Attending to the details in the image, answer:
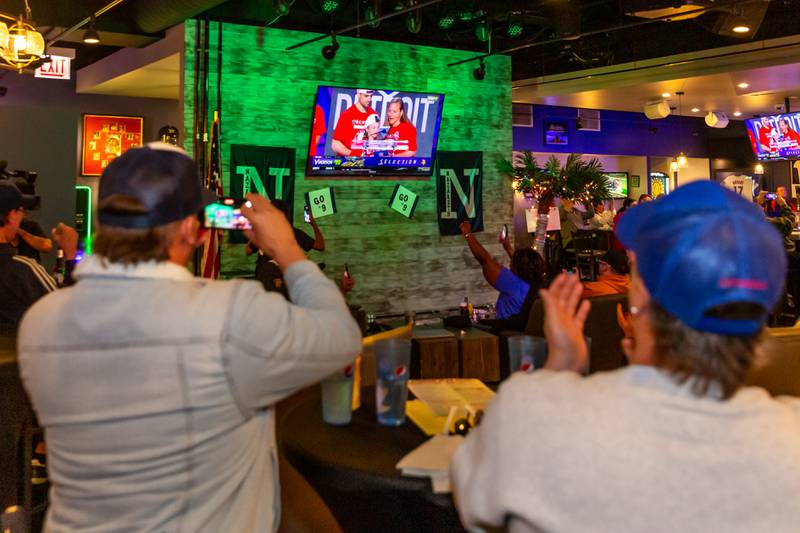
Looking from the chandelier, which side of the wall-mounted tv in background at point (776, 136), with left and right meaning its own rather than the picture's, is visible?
front

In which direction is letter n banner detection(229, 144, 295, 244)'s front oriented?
toward the camera

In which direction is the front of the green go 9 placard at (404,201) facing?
toward the camera

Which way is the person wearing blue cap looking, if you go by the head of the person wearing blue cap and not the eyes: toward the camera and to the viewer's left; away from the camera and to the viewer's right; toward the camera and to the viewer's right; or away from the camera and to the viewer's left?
away from the camera and to the viewer's left

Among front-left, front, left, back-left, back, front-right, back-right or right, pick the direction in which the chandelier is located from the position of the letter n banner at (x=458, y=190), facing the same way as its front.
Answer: front-right

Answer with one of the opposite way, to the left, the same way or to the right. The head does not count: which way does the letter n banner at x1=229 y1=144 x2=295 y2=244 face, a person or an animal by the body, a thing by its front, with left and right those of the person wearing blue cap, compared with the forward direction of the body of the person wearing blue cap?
the opposite way

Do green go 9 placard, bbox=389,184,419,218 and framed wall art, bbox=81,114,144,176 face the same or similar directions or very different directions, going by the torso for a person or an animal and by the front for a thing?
same or similar directions

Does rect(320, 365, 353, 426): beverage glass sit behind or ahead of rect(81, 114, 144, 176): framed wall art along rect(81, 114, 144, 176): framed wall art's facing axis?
ahead

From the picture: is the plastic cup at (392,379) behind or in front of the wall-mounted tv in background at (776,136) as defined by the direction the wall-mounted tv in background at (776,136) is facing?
in front

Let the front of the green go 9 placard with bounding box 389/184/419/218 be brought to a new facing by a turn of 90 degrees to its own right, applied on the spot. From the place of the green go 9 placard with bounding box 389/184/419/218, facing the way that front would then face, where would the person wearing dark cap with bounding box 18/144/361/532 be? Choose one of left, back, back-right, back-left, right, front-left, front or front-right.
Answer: left

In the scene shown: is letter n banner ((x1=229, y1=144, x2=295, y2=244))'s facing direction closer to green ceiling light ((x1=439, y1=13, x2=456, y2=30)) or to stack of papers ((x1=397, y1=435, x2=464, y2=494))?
the stack of papers

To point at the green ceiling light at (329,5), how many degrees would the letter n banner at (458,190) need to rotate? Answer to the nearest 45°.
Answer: approximately 45° to its right

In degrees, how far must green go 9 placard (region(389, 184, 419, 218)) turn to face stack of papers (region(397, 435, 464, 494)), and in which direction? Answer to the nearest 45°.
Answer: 0° — it already faces it

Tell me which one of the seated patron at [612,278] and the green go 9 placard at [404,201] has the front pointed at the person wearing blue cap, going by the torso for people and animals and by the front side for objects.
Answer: the green go 9 placard

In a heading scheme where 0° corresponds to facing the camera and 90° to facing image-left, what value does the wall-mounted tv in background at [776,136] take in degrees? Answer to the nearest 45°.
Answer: approximately 45°

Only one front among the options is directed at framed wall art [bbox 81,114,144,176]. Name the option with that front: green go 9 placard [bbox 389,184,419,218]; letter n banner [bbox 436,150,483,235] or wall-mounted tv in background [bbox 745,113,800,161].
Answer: the wall-mounted tv in background
